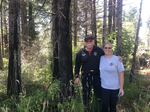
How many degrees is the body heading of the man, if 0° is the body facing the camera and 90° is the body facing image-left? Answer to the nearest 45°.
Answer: approximately 0°

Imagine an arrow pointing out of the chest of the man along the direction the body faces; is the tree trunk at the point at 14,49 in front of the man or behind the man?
behind

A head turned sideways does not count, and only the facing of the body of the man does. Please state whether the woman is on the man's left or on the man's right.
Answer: on the man's left
